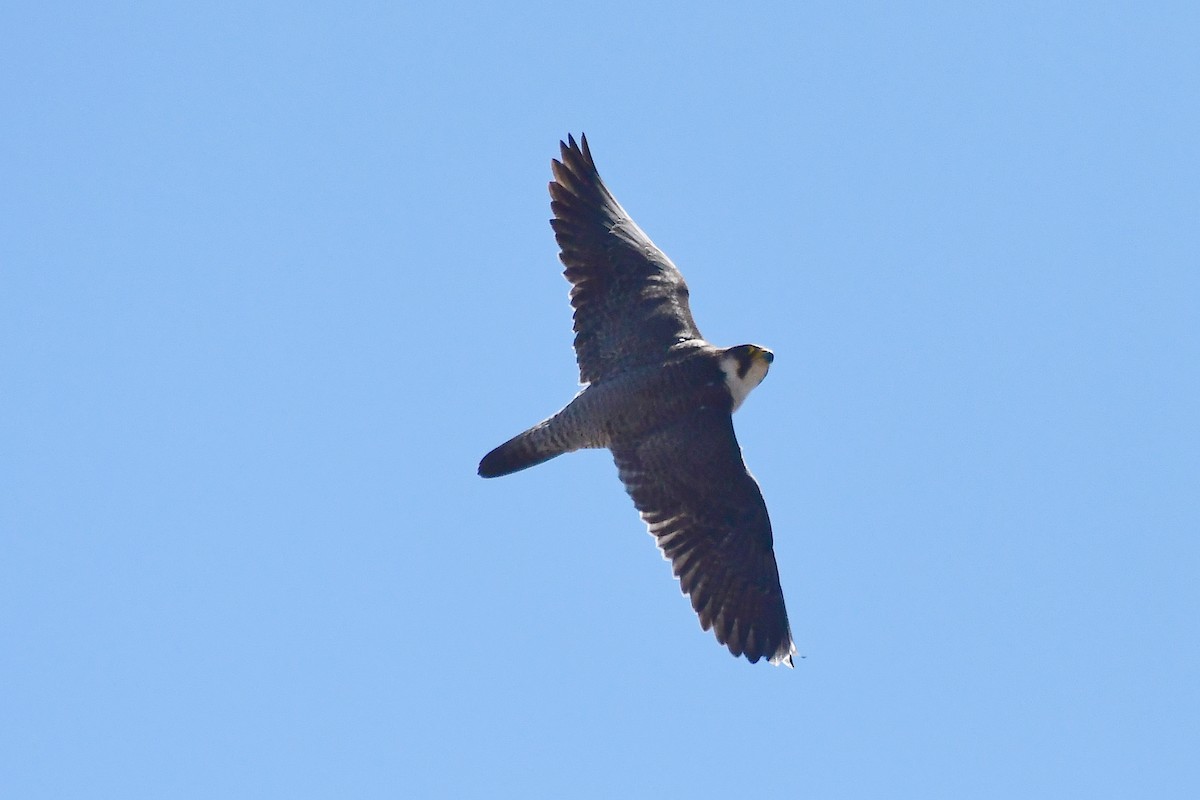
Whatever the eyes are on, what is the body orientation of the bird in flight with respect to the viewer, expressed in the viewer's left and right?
facing to the right of the viewer
